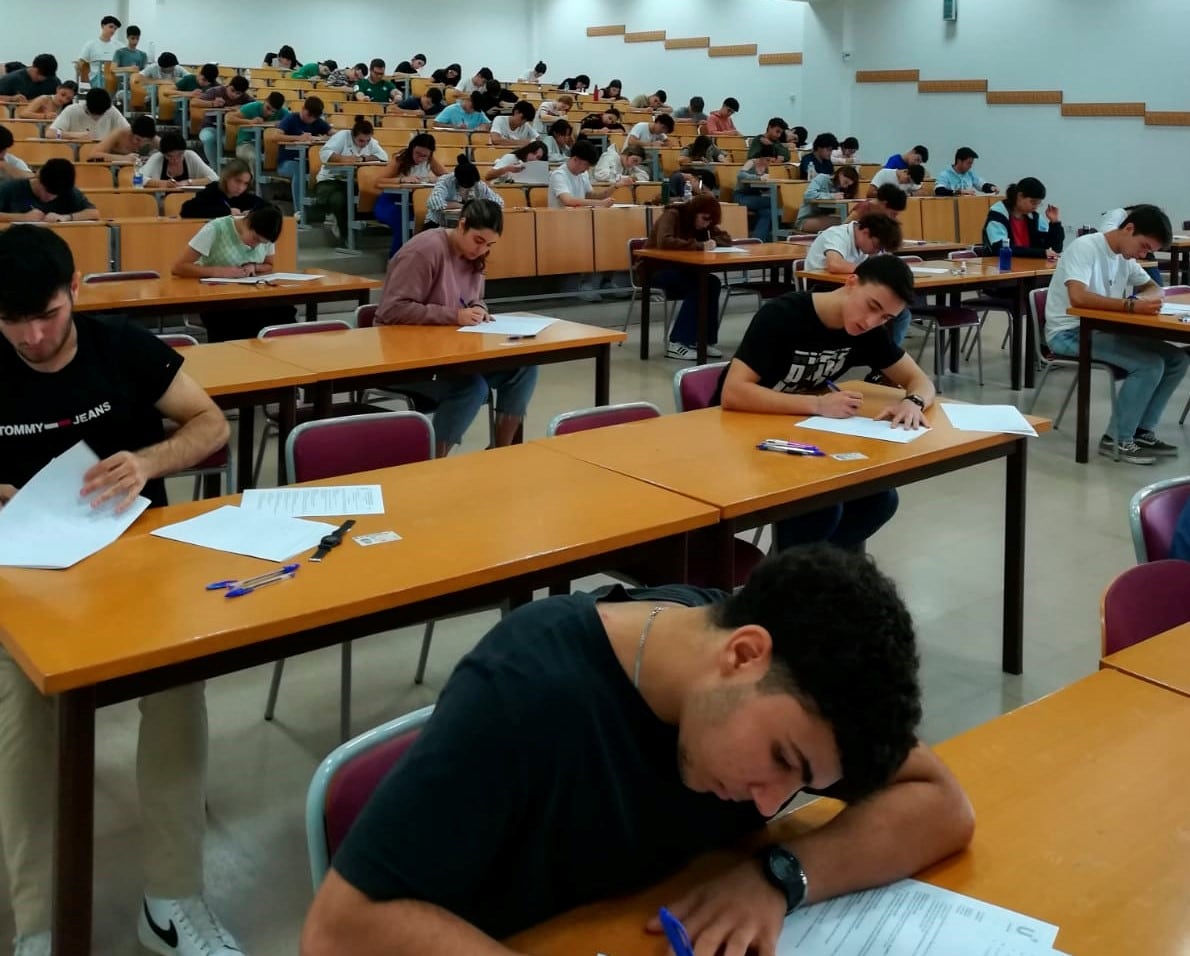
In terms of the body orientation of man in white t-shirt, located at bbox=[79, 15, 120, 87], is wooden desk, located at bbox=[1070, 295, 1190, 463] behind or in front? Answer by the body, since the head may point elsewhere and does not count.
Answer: in front

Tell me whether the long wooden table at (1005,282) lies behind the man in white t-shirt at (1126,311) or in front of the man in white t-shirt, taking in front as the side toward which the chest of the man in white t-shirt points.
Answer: behind

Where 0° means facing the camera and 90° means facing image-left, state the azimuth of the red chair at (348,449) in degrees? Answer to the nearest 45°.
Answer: approximately 315°

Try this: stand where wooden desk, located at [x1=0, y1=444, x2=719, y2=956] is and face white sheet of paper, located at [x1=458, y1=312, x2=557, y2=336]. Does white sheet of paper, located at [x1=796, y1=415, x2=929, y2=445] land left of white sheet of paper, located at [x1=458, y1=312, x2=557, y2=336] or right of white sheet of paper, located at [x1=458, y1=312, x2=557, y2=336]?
right

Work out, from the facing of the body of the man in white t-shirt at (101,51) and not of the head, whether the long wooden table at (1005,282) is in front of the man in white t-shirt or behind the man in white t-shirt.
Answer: in front

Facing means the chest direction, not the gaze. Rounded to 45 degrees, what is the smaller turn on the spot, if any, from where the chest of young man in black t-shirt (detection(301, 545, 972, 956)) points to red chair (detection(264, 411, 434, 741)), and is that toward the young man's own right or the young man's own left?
approximately 135° to the young man's own left

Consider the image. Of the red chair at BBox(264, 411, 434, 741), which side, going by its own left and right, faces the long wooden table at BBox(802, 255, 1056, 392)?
left

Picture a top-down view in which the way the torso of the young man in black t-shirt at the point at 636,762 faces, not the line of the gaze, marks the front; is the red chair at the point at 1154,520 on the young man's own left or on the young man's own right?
on the young man's own left

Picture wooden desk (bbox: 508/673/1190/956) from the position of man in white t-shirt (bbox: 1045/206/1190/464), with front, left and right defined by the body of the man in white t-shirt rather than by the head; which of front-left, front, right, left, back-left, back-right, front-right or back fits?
front-right
